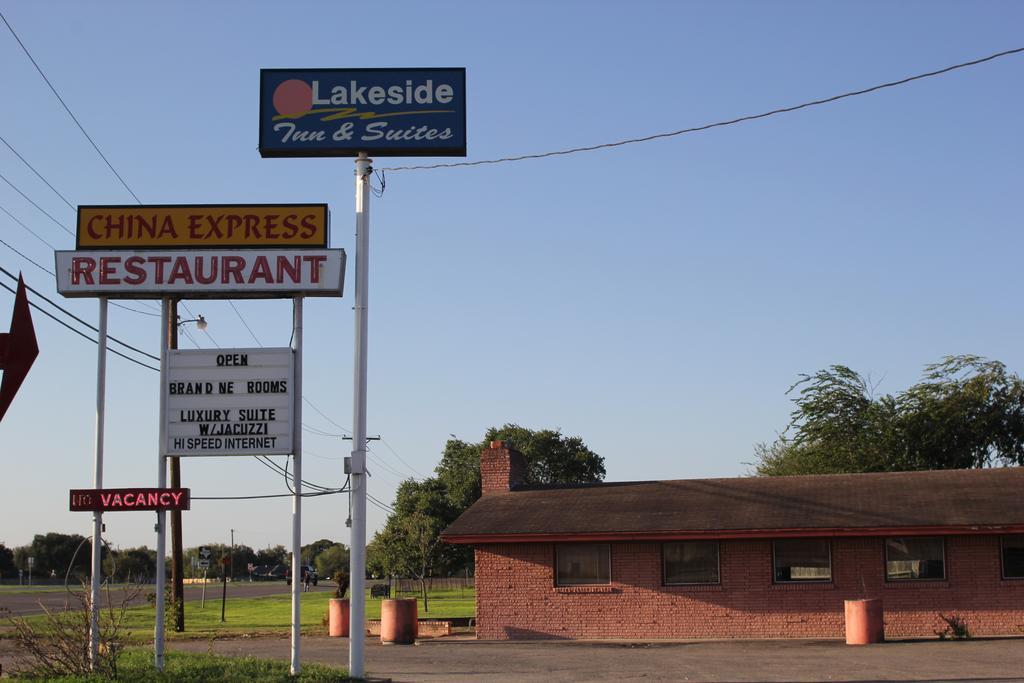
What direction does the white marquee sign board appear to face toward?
toward the camera

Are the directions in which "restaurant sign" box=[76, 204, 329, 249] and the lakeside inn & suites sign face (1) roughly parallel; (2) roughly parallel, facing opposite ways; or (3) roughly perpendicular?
roughly parallel

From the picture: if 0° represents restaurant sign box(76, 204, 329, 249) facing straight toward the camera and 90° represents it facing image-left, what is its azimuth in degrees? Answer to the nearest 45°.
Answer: approximately 0°

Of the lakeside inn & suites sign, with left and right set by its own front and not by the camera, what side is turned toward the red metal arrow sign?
right

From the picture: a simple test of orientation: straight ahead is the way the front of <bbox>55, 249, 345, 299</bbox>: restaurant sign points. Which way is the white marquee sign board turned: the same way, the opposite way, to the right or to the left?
the same way

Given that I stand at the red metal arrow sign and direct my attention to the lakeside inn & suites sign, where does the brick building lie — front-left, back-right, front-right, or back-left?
front-left

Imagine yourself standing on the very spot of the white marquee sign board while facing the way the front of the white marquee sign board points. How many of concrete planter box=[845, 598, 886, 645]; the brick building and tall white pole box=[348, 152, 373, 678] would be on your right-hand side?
0

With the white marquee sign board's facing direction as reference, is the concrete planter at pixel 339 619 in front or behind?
behind

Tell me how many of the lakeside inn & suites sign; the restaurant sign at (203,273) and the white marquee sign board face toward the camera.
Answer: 3

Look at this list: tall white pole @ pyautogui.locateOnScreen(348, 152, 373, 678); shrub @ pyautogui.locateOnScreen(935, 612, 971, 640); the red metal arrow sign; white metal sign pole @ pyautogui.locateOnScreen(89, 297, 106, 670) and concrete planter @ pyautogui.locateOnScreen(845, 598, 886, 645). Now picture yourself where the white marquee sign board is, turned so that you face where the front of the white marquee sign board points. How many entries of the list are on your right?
2

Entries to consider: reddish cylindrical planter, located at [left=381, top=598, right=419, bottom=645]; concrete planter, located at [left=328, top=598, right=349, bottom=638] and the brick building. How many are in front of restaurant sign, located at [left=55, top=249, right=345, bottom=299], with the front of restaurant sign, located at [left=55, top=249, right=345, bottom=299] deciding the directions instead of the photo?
0

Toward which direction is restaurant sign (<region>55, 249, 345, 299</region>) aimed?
toward the camera

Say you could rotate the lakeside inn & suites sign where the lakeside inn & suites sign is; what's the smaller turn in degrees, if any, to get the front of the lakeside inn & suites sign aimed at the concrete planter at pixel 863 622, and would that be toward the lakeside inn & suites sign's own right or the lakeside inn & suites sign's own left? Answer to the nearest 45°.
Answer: approximately 135° to the lakeside inn & suites sign's own left
